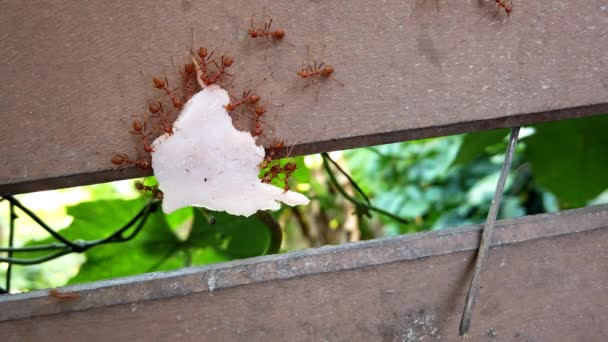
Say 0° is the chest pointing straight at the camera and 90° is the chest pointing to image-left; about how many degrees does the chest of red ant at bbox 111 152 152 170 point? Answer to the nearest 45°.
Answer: approximately 270°

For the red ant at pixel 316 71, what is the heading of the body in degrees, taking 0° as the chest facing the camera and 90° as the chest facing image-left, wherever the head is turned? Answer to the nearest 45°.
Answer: approximately 90°

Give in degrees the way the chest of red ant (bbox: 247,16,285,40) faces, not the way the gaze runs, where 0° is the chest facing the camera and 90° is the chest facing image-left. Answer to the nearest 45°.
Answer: approximately 90°

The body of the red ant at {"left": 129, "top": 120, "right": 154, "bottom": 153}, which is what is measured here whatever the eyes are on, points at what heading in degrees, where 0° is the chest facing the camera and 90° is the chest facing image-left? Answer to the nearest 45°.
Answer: approximately 315°

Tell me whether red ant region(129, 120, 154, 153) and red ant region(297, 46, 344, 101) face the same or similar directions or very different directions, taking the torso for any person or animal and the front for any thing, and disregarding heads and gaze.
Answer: very different directions
